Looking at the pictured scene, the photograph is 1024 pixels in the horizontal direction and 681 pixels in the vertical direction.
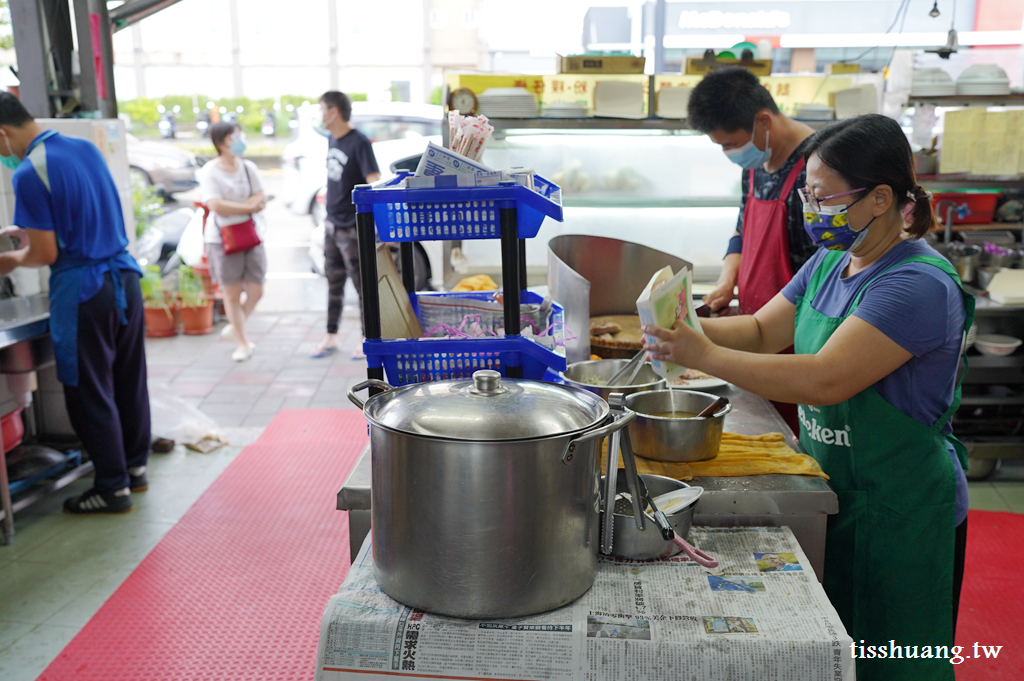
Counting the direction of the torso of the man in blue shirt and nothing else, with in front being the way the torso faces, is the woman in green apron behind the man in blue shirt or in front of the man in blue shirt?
behind

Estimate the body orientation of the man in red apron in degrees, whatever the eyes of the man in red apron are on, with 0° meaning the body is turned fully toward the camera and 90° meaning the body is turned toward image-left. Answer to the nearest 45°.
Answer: approximately 45°

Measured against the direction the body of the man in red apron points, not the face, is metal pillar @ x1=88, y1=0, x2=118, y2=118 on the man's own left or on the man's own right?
on the man's own right

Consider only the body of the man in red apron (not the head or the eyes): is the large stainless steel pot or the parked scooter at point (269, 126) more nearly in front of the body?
the large stainless steel pot

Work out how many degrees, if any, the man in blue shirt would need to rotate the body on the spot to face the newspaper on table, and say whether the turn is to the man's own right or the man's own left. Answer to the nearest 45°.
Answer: approximately 135° to the man's own left

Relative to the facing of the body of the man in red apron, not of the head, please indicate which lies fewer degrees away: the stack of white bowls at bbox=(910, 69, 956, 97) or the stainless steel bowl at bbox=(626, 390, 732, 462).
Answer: the stainless steel bowl

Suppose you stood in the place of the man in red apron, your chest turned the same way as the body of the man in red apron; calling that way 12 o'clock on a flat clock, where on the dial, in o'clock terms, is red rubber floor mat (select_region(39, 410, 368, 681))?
The red rubber floor mat is roughly at 1 o'clock from the man in red apron.

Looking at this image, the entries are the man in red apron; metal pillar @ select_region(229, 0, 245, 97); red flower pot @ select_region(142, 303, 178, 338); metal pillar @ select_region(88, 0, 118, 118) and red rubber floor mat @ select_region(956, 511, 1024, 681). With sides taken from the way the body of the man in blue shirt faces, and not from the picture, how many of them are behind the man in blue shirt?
2

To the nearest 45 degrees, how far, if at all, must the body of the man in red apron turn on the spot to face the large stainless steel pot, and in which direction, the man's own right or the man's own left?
approximately 45° to the man's own left

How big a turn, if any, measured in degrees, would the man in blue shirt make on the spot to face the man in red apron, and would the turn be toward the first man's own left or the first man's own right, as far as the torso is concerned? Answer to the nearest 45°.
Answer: approximately 180°

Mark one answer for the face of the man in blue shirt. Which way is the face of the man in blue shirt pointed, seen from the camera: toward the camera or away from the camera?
away from the camera

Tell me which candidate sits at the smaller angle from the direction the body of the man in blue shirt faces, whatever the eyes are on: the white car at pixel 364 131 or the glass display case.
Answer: the white car

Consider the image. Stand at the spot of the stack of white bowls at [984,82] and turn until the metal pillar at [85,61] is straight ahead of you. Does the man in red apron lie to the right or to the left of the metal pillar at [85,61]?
left

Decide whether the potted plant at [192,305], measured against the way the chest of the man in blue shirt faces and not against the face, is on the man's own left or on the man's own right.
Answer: on the man's own right
